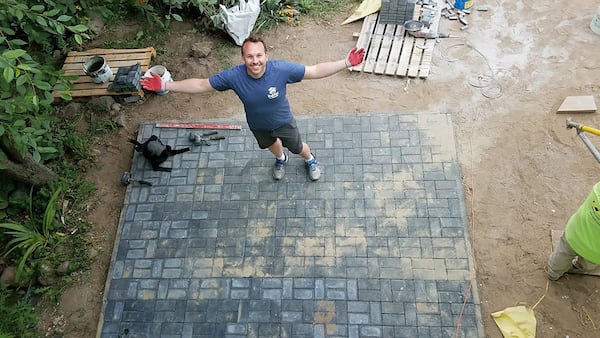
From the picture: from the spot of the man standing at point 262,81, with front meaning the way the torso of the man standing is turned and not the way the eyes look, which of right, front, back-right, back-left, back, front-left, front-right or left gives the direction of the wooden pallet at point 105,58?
back-right

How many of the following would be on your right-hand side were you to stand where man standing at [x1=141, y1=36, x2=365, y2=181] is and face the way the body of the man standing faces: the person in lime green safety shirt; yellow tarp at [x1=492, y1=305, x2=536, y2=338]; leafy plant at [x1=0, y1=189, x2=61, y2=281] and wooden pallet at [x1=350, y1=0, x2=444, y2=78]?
1

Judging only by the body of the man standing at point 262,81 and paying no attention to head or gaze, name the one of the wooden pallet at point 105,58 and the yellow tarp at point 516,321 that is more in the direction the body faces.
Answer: the yellow tarp

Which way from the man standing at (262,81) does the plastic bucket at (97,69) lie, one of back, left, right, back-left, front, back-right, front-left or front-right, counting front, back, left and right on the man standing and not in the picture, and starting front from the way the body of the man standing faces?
back-right

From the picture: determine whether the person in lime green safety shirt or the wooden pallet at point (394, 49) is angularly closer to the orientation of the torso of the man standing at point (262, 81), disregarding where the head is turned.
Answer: the person in lime green safety shirt

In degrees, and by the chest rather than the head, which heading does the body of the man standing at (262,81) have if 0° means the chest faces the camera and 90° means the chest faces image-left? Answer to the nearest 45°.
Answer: approximately 0°

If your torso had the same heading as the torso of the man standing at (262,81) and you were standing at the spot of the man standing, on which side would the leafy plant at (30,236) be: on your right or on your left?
on your right

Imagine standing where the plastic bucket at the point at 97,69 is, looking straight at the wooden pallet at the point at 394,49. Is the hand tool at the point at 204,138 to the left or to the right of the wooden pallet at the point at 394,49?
right
